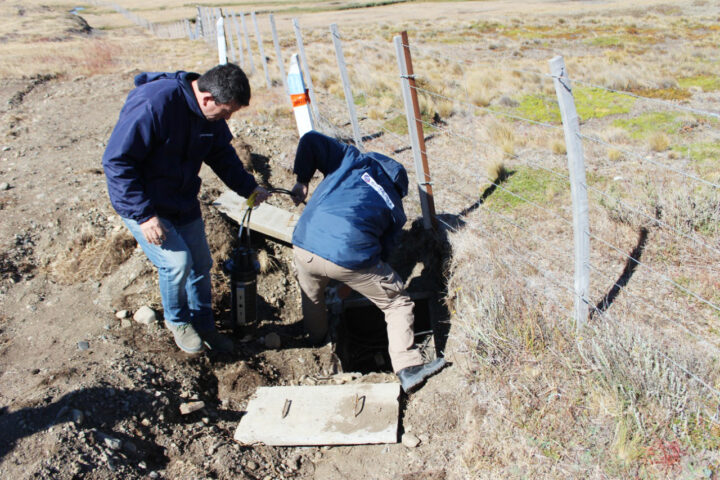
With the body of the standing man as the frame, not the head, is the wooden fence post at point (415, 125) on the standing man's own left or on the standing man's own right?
on the standing man's own left

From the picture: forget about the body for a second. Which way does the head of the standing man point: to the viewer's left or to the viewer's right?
to the viewer's right

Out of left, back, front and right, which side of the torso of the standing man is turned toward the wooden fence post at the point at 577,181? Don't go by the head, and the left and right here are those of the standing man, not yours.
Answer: front

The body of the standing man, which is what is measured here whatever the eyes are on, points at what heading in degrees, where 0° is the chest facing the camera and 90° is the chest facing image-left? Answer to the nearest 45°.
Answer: approximately 315°

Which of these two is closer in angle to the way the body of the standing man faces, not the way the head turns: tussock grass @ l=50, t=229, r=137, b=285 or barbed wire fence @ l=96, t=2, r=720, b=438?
the barbed wire fence

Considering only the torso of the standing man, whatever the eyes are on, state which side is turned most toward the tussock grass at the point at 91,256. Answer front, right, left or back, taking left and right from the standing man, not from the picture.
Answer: back
